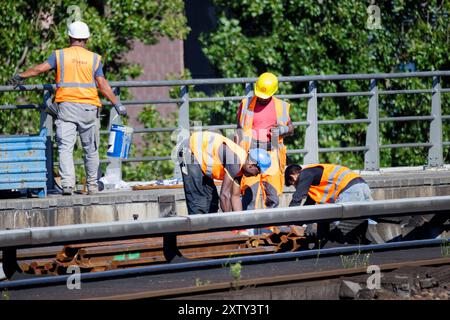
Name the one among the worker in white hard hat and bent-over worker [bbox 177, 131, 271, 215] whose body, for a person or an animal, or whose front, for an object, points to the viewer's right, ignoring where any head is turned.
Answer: the bent-over worker

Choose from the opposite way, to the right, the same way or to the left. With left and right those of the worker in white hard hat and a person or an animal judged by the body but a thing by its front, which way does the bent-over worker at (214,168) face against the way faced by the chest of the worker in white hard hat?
to the right

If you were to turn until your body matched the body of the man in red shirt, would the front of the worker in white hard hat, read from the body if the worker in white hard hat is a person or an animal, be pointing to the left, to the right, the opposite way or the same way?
the opposite way

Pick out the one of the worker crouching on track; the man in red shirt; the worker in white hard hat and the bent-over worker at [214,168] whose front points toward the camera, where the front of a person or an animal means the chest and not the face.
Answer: the man in red shirt

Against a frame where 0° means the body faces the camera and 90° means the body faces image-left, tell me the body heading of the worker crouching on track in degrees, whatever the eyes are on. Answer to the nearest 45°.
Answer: approximately 90°

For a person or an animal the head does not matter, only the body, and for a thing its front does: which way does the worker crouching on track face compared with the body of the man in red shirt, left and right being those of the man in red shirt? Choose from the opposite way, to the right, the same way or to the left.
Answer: to the right

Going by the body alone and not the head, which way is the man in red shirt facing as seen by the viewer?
toward the camera

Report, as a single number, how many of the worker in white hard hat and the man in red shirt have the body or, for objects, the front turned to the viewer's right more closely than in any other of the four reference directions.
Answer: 0

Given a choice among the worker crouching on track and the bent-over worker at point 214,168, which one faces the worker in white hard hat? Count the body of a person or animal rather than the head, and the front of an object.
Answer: the worker crouching on track

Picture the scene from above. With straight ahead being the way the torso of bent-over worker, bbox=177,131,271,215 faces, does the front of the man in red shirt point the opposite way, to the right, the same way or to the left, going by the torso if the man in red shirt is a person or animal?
to the right

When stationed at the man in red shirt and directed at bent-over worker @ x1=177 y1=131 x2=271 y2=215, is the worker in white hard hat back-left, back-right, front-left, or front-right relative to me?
front-right

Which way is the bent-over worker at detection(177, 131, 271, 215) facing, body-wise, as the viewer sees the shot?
to the viewer's right

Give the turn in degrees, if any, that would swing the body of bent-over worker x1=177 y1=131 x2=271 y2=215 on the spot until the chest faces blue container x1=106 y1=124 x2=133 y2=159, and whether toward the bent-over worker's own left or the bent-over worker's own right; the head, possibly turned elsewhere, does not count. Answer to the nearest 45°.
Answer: approximately 135° to the bent-over worker's own left

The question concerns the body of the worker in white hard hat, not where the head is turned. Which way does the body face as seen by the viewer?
away from the camera

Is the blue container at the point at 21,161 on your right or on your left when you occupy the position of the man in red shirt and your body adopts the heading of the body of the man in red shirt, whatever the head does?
on your right

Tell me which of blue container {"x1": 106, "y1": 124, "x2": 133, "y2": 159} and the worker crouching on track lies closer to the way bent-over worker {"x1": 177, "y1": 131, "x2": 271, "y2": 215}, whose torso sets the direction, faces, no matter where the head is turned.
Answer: the worker crouching on track

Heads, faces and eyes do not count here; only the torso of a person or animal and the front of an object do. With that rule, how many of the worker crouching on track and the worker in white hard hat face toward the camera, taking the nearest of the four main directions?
0
